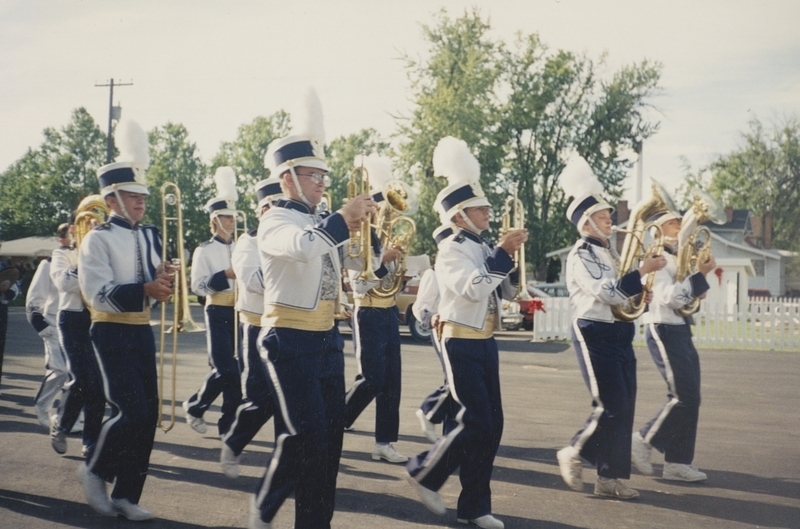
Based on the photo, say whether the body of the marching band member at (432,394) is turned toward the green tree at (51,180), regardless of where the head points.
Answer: no

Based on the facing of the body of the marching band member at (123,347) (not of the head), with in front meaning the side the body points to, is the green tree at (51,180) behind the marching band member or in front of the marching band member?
behind

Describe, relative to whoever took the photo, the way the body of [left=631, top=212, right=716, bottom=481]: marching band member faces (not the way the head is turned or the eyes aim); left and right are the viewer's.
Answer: facing to the right of the viewer

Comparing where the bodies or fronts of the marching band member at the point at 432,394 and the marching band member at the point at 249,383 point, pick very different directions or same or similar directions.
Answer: same or similar directions

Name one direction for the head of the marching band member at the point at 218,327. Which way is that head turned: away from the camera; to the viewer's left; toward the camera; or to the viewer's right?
to the viewer's right

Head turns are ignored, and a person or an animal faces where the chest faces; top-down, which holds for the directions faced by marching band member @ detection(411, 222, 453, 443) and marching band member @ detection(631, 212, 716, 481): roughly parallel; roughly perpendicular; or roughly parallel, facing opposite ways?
roughly parallel

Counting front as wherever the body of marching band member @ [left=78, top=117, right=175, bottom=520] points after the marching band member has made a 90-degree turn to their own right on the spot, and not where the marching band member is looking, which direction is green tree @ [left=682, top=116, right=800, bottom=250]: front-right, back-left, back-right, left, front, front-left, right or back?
back

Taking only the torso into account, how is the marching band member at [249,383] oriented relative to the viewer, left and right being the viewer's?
facing to the right of the viewer

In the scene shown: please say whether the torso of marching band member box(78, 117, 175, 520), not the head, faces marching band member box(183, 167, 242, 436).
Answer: no

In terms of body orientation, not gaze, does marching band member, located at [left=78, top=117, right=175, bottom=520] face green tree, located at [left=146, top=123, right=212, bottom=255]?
no

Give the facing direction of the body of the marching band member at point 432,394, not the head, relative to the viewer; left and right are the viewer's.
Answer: facing to the right of the viewer

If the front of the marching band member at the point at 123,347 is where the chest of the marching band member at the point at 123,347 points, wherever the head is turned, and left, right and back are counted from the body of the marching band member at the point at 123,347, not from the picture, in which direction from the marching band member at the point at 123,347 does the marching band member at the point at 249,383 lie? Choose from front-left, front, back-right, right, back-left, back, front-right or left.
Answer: left

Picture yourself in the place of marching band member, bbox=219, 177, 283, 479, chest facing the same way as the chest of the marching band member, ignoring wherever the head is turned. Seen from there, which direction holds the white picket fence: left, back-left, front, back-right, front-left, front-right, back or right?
front-left

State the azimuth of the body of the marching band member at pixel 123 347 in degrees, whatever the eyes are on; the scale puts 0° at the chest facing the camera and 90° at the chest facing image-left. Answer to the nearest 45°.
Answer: approximately 315°
